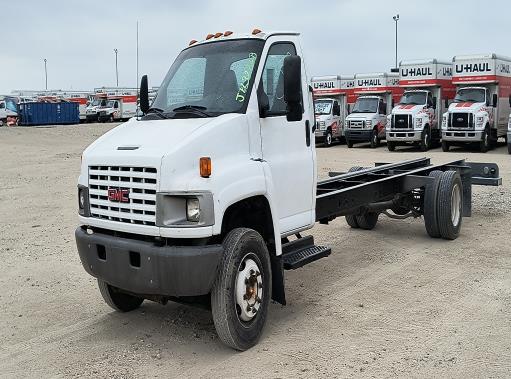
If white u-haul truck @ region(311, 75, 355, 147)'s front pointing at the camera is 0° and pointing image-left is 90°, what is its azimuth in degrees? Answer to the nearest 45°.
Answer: approximately 45°

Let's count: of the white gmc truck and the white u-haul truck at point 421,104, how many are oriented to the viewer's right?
0

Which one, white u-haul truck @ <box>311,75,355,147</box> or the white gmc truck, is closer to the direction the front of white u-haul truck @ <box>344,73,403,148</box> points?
the white gmc truck

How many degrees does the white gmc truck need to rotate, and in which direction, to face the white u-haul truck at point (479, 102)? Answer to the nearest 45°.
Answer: approximately 135° to its right

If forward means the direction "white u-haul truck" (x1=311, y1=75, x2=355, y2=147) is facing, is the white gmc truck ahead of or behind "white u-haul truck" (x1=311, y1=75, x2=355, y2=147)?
ahead

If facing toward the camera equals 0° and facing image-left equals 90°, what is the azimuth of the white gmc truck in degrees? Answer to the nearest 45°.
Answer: approximately 45°

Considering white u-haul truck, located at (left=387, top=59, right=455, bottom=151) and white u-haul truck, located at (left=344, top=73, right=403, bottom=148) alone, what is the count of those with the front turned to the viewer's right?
0

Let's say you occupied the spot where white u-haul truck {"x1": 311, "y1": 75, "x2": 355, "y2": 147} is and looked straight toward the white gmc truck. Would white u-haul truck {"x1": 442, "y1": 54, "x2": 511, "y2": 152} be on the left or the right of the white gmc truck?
left

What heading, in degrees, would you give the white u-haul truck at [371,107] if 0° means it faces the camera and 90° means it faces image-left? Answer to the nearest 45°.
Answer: approximately 45°

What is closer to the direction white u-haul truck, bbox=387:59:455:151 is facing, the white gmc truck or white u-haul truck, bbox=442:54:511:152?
the white gmc truck

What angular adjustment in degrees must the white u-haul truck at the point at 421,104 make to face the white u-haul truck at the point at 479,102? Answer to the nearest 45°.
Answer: approximately 90° to its left

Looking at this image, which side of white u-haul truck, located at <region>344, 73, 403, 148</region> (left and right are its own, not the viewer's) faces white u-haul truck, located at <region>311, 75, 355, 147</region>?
right

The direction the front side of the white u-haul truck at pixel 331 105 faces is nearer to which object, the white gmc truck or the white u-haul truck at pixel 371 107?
the white gmc truck
